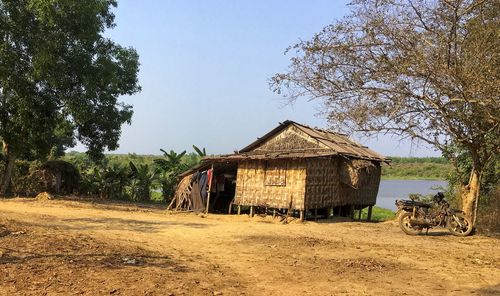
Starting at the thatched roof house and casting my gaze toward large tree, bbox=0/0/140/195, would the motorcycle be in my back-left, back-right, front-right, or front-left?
back-left

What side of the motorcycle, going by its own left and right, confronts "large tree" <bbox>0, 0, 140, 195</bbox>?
back

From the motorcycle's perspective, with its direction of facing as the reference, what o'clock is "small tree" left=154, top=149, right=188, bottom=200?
The small tree is roughly at 7 o'clock from the motorcycle.

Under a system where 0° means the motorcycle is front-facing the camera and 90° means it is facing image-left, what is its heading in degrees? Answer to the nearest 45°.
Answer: approximately 270°

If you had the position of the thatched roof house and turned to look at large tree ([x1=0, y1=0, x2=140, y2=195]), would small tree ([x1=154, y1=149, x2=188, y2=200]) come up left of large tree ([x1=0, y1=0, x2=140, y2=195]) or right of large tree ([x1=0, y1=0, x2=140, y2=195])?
right

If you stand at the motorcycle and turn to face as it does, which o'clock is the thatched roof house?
The thatched roof house is roughly at 7 o'clock from the motorcycle.
